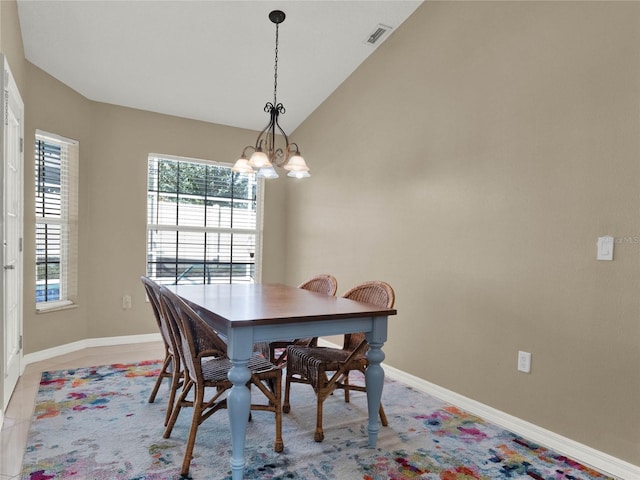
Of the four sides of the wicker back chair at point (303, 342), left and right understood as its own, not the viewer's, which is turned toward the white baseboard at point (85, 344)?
right

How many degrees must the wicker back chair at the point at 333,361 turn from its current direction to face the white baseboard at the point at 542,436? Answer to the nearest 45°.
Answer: approximately 135° to its left

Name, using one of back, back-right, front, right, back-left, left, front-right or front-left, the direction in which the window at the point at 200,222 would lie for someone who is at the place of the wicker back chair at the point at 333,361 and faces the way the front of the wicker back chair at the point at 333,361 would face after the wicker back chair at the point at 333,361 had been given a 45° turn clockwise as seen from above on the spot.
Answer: front-right

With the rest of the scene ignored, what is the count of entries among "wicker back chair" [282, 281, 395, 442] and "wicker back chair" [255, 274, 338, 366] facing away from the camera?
0

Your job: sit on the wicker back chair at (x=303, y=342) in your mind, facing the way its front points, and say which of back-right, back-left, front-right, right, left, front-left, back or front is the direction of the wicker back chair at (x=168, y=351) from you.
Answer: front

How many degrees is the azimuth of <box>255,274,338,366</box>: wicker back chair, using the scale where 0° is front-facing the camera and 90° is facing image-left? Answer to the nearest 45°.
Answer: approximately 45°

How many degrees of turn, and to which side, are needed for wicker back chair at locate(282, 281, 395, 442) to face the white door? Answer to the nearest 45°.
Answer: approximately 45° to its right

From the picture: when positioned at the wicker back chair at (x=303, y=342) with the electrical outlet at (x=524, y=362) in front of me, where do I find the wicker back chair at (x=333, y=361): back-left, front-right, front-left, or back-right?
front-right

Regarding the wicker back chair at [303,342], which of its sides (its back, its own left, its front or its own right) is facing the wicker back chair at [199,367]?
front

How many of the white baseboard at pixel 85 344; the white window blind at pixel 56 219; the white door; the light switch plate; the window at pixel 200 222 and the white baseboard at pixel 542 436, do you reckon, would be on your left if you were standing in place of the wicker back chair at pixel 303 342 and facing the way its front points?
2

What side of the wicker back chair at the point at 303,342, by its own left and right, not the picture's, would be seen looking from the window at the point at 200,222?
right

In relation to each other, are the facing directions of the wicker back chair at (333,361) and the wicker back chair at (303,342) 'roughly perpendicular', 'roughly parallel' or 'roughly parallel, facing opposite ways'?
roughly parallel

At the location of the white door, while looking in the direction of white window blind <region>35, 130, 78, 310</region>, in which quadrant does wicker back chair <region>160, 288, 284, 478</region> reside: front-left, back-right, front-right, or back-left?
back-right

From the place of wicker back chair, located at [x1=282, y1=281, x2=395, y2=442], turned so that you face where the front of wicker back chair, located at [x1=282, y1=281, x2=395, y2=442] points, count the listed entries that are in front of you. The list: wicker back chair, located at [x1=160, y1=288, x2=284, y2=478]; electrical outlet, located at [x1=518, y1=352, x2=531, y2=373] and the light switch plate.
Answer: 1

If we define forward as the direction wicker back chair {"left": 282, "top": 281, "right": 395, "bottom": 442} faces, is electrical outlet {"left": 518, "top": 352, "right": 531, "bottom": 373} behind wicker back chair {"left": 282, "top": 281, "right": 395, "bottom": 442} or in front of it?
behind

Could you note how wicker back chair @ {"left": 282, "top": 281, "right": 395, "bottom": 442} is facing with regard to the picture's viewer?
facing the viewer and to the left of the viewer
